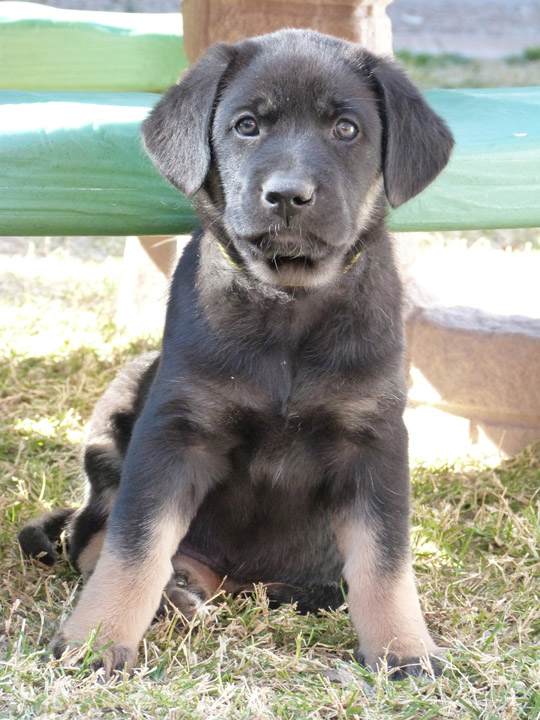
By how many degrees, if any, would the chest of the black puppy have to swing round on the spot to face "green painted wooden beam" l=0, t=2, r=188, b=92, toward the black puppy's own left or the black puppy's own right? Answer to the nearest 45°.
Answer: approximately 180°

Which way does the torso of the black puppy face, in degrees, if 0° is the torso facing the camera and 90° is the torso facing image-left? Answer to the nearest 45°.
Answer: approximately 0°

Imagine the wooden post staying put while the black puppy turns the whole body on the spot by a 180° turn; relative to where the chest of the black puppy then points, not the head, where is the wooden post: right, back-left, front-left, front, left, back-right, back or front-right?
front

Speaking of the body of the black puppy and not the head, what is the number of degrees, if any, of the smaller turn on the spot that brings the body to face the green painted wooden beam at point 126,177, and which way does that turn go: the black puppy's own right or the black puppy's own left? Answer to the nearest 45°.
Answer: approximately 135° to the black puppy's own right
